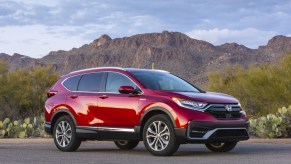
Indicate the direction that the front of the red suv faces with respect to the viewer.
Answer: facing the viewer and to the right of the viewer
